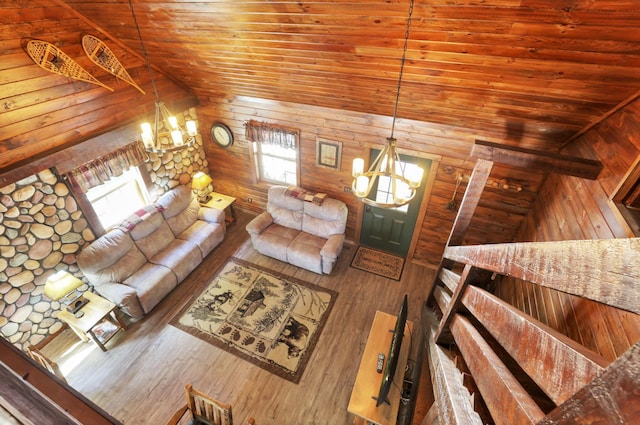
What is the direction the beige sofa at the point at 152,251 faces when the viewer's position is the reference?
facing the viewer and to the right of the viewer

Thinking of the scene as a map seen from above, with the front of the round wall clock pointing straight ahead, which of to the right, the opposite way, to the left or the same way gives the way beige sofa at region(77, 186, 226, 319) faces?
to the left

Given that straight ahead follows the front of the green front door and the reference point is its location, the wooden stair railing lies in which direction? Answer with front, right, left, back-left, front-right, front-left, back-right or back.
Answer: front

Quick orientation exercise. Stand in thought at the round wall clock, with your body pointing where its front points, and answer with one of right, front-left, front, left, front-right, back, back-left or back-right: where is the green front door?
left

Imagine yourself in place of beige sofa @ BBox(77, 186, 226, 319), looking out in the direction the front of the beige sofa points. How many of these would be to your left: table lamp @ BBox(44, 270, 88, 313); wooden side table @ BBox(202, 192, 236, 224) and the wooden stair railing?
1

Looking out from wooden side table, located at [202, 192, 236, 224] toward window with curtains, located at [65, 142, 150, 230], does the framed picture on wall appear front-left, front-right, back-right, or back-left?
back-left

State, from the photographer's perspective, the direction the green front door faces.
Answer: facing the viewer

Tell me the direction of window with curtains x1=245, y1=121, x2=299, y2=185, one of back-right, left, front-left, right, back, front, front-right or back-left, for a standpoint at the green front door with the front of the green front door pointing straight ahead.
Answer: right

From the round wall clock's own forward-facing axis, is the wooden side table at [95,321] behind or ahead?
ahead

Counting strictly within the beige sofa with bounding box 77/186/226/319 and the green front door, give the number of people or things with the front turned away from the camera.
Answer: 0

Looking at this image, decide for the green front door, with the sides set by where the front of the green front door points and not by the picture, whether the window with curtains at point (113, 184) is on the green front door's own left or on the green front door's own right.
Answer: on the green front door's own right

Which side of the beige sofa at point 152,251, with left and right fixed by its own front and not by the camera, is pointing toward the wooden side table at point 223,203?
left

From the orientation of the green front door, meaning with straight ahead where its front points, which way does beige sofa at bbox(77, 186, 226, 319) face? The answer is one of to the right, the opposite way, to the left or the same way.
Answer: to the left

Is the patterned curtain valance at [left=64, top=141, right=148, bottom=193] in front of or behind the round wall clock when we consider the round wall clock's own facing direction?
in front

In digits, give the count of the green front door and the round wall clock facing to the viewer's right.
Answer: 0

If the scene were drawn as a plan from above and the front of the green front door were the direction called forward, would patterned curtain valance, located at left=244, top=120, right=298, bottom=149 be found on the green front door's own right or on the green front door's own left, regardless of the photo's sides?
on the green front door's own right

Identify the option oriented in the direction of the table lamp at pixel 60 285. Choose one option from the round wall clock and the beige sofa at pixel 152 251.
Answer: the round wall clock
